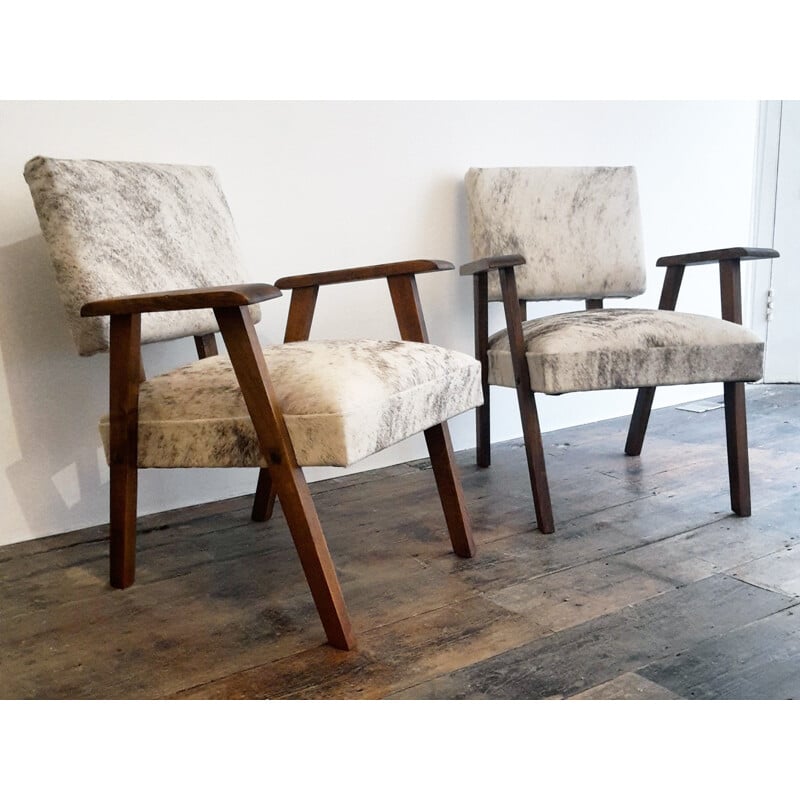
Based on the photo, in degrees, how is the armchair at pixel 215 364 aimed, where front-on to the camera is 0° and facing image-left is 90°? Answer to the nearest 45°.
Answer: approximately 315°

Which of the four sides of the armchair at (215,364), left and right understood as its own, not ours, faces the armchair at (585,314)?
left
